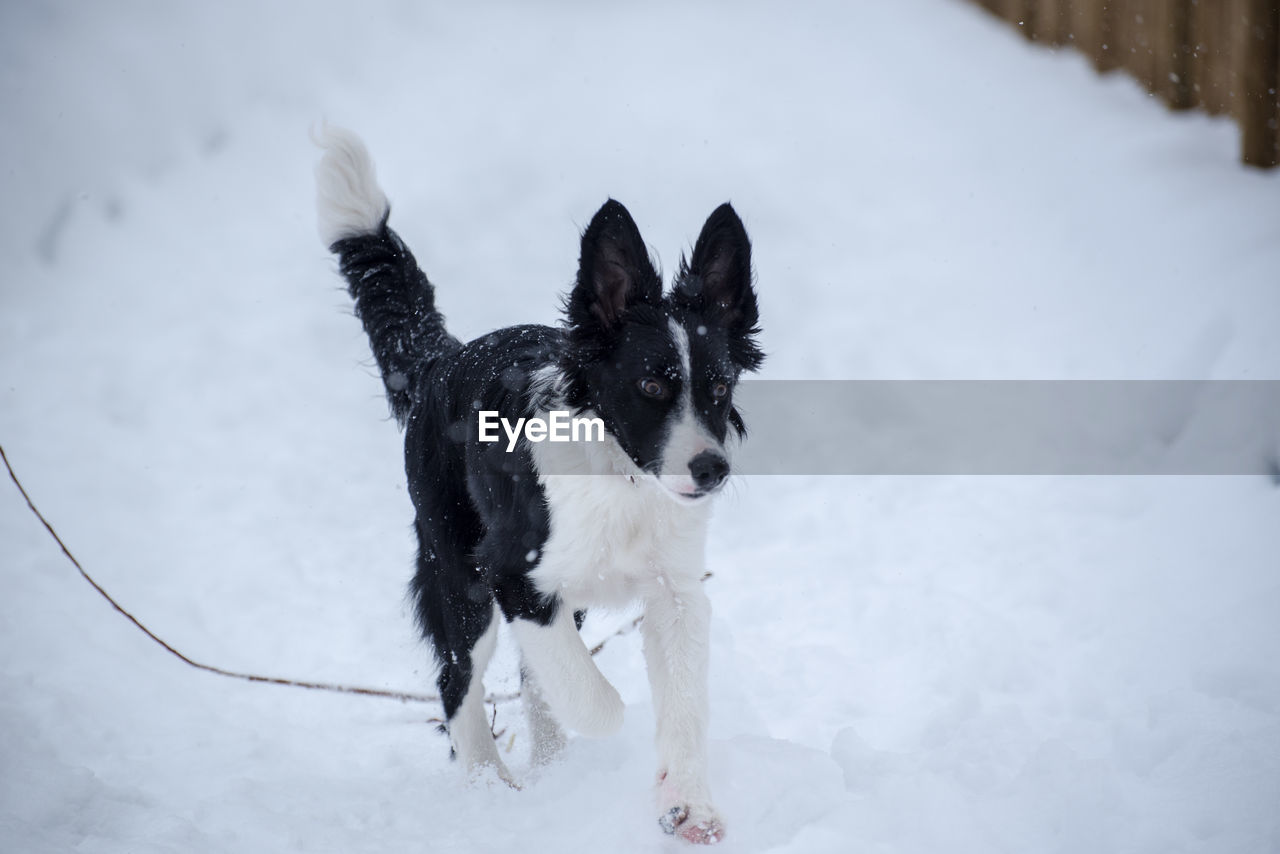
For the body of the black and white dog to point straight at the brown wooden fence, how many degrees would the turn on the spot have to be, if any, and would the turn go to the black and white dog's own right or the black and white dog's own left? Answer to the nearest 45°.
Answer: approximately 90° to the black and white dog's own left

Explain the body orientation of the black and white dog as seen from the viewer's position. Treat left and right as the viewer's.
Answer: facing the viewer and to the right of the viewer
